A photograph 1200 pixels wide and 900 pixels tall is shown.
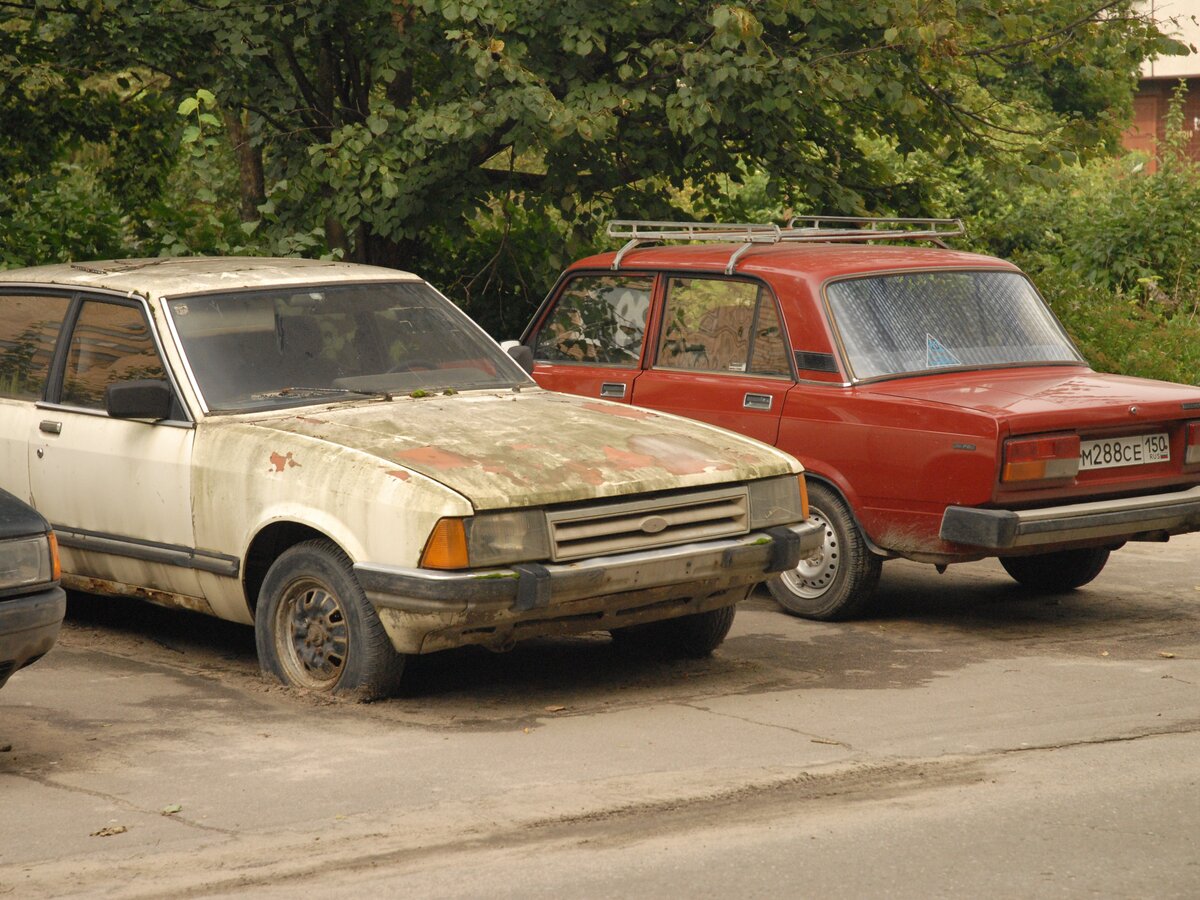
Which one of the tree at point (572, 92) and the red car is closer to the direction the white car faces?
the red car

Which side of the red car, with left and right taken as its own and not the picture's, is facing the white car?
left

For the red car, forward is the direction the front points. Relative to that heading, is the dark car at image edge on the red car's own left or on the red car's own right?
on the red car's own left

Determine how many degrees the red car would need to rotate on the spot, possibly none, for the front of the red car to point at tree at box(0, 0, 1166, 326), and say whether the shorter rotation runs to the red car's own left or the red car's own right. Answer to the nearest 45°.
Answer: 0° — it already faces it

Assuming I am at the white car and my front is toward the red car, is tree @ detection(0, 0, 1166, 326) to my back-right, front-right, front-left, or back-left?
front-left

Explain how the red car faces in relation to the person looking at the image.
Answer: facing away from the viewer and to the left of the viewer

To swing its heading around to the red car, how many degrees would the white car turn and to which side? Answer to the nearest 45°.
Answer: approximately 90° to its left

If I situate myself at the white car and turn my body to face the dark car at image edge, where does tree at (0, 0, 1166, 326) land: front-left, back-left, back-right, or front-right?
back-right

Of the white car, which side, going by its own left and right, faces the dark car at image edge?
right

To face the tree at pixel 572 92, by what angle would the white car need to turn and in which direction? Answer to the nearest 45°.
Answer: approximately 135° to its left

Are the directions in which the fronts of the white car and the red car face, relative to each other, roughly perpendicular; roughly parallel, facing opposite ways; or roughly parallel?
roughly parallel, facing opposite ways
